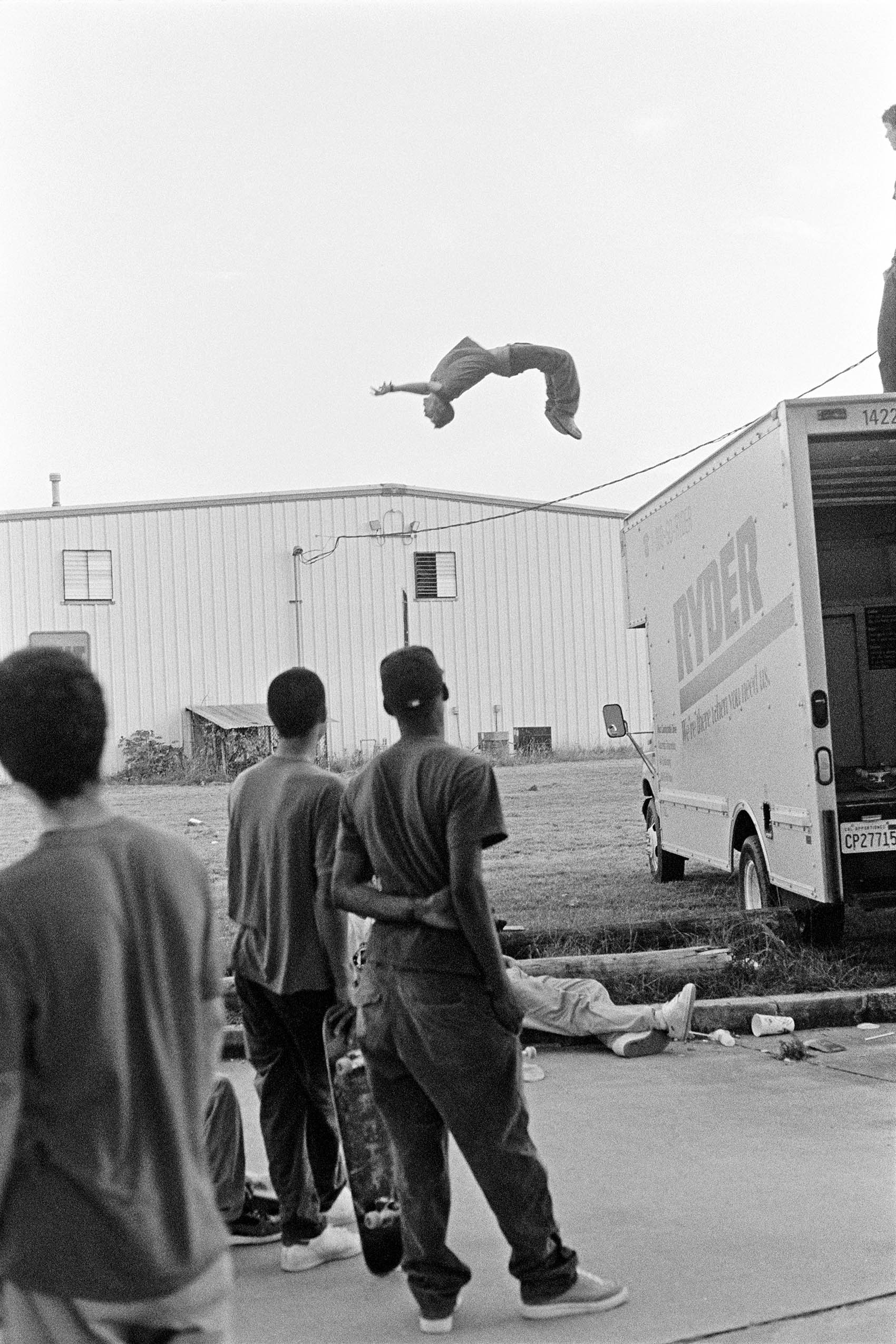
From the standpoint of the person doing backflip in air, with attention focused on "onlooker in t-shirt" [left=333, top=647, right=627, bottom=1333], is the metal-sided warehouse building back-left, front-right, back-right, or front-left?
back-right

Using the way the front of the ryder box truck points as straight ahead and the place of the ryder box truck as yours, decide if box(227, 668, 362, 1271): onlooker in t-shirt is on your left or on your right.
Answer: on your left

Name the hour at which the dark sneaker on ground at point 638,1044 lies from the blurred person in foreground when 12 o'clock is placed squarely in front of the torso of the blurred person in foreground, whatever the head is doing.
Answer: The dark sneaker on ground is roughly at 1 o'clock from the blurred person in foreground.

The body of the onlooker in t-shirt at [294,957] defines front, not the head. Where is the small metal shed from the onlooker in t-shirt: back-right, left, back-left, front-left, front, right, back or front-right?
front-left

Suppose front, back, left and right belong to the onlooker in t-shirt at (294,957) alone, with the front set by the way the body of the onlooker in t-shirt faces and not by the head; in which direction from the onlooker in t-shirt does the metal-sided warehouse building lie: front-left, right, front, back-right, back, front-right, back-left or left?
front-left

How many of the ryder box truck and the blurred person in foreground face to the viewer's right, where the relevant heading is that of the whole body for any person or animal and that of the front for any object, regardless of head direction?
0

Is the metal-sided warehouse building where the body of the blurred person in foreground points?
yes

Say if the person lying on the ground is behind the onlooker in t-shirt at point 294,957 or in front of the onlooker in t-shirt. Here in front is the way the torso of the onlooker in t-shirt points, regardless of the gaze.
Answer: in front

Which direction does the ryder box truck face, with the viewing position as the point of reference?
facing away from the viewer and to the left of the viewer

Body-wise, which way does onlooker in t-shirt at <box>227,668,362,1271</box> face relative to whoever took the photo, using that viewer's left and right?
facing away from the viewer and to the right of the viewer

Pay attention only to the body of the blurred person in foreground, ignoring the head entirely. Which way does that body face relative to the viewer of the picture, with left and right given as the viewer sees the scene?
facing away from the viewer

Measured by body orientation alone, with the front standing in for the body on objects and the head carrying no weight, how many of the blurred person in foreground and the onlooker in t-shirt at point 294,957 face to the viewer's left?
0

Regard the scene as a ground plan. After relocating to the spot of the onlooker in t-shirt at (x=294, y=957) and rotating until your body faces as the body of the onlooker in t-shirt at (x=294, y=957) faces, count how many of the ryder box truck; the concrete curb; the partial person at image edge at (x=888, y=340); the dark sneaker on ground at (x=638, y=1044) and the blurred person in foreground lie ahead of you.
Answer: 4

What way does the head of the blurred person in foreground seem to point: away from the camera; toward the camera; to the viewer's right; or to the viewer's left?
away from the camera

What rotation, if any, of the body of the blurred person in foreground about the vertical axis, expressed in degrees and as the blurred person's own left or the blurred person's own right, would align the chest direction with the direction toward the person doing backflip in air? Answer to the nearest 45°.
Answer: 0° — they already face them

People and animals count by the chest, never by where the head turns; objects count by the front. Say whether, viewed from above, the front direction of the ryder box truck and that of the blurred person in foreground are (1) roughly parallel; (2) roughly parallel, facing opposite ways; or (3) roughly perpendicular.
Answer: roughly parallel

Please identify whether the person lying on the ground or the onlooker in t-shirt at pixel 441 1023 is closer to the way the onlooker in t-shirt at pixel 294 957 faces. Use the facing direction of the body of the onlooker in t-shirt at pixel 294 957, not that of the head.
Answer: the person lying on the ground
